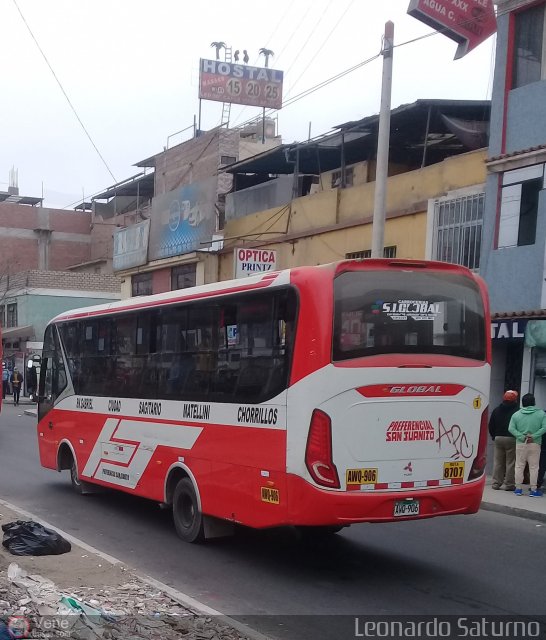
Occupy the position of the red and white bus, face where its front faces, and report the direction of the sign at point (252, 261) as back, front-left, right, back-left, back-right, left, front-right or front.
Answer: front-right

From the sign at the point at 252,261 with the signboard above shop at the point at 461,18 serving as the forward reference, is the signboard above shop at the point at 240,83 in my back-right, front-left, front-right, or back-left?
back-left

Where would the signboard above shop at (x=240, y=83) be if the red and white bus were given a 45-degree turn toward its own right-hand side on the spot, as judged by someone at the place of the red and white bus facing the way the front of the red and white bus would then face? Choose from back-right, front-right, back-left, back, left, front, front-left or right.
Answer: front

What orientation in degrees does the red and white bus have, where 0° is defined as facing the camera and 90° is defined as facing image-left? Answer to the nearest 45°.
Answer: approximately 135°
